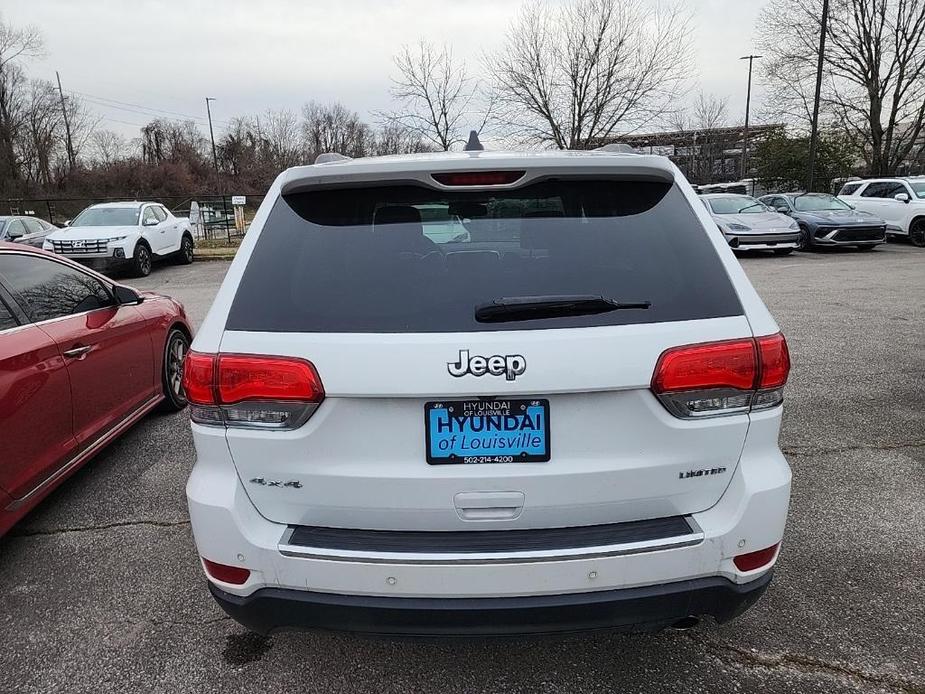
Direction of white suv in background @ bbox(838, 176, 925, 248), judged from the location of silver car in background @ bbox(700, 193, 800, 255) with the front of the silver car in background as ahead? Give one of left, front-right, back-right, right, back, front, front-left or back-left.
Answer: left

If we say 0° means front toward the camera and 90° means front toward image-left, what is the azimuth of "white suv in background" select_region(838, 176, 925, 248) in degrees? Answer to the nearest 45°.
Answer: approximately 315°

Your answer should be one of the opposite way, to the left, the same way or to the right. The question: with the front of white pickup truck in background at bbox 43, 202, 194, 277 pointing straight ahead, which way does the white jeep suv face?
the opposite way

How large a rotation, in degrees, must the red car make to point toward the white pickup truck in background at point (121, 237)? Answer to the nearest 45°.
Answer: approximately 45° to its left

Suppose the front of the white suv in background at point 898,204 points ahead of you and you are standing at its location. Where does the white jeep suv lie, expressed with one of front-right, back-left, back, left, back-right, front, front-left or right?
front-right

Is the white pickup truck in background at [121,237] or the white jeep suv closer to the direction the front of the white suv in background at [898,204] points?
the white jeep suv

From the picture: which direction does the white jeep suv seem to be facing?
away from the camera

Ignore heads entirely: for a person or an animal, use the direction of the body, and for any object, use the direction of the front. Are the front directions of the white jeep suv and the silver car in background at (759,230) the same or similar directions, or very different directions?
very different directions

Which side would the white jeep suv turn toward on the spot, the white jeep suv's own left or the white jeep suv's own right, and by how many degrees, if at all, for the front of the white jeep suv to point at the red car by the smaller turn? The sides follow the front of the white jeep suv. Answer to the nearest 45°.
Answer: approximately 45° to the white jeep suv's own left

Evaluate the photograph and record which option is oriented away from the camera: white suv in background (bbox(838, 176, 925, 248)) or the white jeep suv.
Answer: the white jeep suv

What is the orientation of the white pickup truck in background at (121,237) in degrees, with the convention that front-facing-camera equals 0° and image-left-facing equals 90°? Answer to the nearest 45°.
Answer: approximately 45°

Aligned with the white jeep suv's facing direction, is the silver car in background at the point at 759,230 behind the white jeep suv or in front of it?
in front

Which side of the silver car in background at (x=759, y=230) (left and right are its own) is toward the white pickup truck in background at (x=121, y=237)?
right

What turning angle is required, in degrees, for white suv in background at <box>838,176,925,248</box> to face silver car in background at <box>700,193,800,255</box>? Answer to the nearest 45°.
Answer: approximately 90° to its right

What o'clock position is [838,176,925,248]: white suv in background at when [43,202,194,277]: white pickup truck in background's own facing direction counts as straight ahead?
[838,176,925,248]: white suv in background is roughly at 8 o'clock from [43,202,194,277]: white pickup truck in background.

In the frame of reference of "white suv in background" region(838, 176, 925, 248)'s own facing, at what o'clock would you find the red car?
The red car is roughly at 2 o'clock from the white suv in background.

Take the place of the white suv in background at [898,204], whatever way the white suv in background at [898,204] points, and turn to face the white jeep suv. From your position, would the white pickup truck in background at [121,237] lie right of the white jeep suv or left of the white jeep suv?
right

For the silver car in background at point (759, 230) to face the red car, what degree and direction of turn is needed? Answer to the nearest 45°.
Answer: approximately 45° to its right
